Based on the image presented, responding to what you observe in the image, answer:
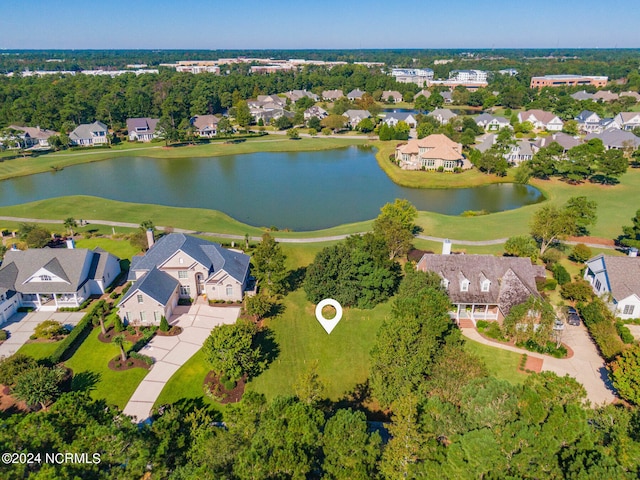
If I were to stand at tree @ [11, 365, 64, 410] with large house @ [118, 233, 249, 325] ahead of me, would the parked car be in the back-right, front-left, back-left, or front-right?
front-right

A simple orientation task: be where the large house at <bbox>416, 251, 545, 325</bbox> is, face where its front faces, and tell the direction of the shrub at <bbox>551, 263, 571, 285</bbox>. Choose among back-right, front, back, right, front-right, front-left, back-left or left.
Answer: back-left

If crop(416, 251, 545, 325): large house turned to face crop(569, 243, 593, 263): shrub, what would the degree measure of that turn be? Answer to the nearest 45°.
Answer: approximately 135° to its left

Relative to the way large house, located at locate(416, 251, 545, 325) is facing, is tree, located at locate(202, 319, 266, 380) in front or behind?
in front

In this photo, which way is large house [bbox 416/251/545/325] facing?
toward the camera

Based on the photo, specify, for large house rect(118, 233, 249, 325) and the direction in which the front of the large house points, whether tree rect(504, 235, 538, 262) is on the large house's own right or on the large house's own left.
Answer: on the large house's own left

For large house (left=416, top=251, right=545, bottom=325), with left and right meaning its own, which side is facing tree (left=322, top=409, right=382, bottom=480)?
front

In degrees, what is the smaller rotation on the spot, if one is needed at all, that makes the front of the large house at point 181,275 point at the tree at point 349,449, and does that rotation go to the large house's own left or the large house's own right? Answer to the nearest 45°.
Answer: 0° — it already faces it

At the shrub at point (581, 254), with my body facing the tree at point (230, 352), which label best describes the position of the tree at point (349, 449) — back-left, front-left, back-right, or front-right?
front-left

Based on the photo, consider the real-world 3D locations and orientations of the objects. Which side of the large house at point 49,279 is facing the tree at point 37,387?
front

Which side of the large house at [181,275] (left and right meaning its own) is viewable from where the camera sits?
front

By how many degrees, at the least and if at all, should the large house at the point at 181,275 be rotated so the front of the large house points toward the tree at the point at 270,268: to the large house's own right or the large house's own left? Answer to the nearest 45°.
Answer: approximately 90° to the large house's own left

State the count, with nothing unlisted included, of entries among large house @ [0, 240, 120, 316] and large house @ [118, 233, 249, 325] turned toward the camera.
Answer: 2

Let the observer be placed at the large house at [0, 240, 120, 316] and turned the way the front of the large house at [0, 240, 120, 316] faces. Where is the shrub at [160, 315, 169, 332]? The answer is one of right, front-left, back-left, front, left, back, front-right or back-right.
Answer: front-left

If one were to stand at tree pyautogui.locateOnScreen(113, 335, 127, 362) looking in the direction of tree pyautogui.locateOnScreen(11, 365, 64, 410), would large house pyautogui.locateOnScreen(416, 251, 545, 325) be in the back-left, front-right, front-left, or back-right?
back-left

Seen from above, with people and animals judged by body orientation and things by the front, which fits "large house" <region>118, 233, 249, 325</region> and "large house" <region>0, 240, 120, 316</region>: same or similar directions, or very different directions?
same or similar directions
